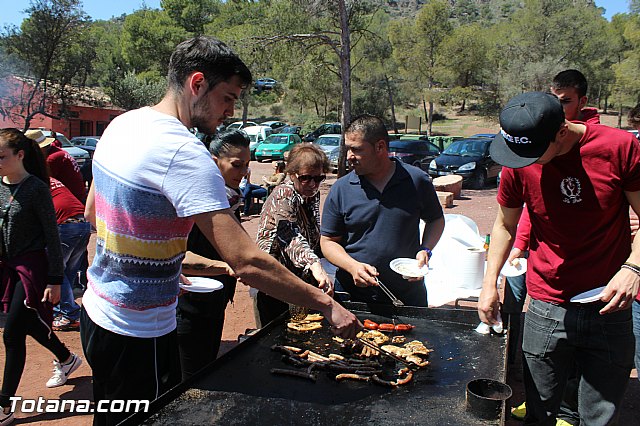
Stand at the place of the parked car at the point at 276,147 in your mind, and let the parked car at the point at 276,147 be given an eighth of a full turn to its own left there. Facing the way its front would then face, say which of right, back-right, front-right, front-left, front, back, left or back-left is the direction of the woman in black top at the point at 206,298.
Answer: front

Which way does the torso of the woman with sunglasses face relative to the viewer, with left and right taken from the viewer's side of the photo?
facing the viewer and to the right of the viewer

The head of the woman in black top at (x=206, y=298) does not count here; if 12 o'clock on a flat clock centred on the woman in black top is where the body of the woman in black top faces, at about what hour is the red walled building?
The red walled building is roughly at 7 o'clock from the woman in black top.

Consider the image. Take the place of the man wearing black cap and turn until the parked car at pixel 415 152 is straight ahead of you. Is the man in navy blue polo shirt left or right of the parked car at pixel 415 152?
left

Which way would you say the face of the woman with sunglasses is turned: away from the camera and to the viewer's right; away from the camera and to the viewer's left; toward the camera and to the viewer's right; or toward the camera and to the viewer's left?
toward the camera and to the viewer's right

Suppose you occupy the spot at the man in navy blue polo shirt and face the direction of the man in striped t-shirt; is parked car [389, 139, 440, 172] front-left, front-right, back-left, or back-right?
back-right

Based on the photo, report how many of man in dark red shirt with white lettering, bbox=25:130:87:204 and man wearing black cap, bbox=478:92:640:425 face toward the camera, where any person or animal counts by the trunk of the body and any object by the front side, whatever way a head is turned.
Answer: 1

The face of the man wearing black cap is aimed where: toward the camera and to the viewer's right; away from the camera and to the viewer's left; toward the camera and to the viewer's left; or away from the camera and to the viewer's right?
toward the camera and to the viewer's left
